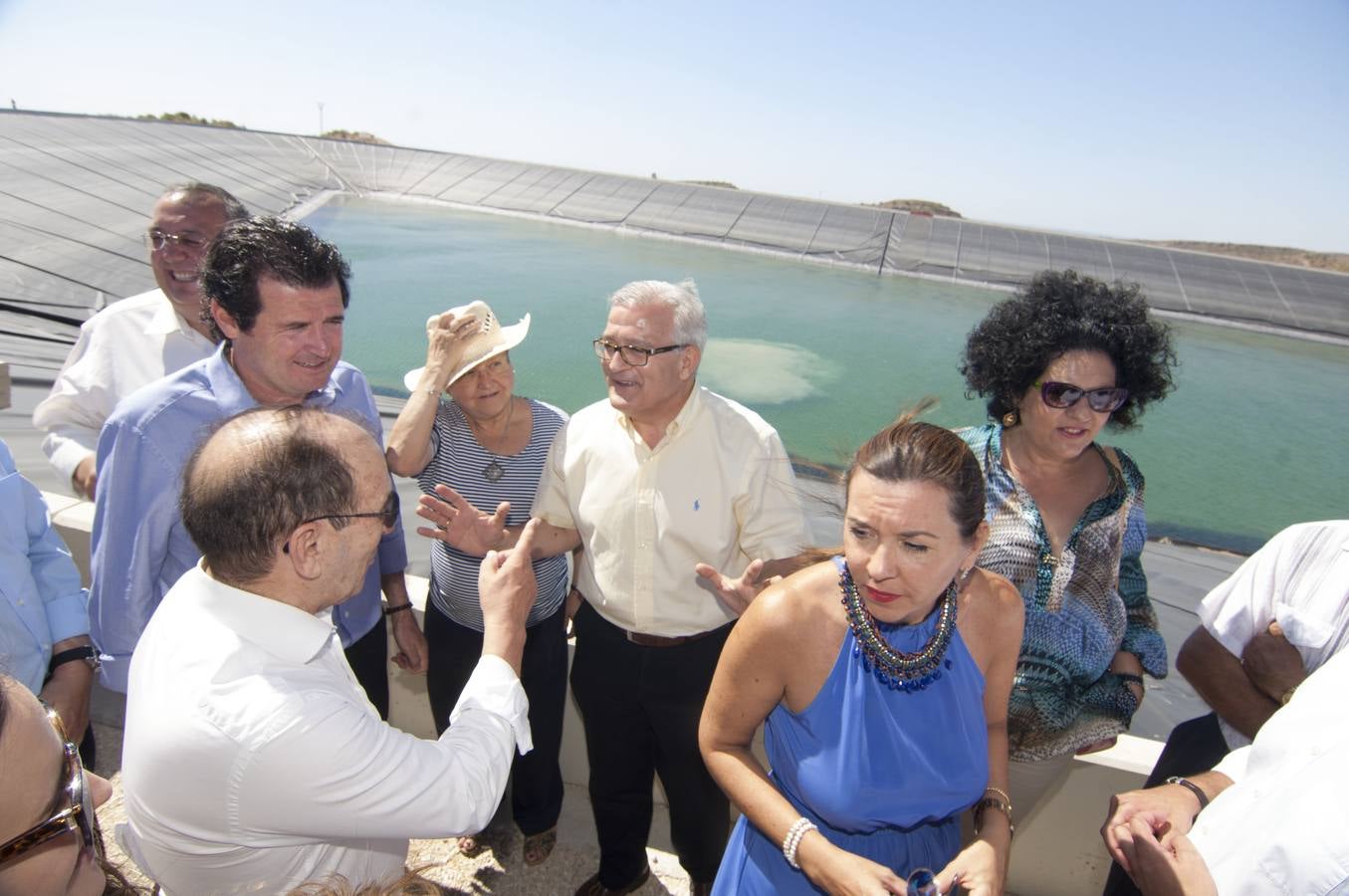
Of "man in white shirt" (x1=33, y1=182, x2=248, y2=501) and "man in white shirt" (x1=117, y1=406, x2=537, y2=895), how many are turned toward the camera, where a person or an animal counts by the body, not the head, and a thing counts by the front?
1

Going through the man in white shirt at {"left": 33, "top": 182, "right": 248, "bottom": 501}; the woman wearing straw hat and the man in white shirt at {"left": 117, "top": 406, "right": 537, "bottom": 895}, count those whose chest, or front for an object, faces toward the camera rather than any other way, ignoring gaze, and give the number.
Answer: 2

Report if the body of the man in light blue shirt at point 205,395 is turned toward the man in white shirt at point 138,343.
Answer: no

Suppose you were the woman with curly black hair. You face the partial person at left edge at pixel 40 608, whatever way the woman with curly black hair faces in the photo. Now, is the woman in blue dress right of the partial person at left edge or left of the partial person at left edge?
left

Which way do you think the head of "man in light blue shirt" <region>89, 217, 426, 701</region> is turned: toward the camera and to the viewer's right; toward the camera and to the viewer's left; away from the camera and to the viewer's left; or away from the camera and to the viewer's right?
toward the camera and to the viewer's right

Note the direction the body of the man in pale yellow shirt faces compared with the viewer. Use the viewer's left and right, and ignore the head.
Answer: facing the viewer and to the left of the viewer

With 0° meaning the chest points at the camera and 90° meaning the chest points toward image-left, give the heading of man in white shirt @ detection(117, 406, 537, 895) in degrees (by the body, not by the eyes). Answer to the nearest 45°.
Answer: approximately 225°

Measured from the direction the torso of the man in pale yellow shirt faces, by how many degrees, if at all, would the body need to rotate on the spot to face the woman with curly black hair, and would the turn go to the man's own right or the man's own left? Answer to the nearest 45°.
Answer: approximately 135° to the man's own left

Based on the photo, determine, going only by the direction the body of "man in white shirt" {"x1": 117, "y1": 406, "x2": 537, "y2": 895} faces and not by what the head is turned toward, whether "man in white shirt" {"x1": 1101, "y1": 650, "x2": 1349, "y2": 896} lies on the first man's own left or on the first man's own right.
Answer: on the first man's own right

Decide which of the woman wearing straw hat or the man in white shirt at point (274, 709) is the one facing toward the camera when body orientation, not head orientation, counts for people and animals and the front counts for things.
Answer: the woman wearing straw hat

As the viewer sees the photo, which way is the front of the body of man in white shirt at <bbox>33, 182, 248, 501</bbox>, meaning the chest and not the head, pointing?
toward the camera

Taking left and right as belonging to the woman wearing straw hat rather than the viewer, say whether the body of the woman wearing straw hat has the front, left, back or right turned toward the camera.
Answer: front

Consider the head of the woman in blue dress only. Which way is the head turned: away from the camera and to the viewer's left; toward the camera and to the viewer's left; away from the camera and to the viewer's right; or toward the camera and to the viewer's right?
toward the camera and to the viewer's left

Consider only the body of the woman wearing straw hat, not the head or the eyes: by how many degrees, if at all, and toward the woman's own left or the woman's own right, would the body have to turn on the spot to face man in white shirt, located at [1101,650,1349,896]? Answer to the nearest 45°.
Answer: approximately 45° to the woman's own left

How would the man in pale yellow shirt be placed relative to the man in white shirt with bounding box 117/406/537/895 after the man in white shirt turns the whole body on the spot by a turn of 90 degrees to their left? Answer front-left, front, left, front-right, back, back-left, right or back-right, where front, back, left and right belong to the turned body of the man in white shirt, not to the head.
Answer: right

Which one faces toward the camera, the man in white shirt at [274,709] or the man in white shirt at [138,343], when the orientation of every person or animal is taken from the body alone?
the man in white shirt at [138,343]

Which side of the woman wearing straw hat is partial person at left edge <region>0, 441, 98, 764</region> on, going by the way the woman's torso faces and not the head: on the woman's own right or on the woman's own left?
on the woman's own right
